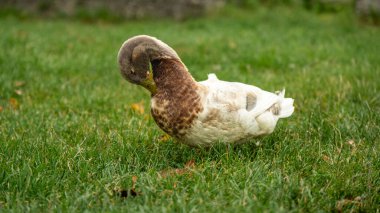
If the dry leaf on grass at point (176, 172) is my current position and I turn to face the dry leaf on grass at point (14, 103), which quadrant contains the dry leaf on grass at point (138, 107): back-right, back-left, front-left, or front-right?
front-right

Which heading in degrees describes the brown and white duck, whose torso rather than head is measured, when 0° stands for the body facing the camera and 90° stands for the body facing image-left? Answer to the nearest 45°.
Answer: approximately 90°

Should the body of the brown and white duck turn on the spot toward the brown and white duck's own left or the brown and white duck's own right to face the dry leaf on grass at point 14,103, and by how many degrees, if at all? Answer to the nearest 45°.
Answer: approximately 45° to the brown and white duck's own right

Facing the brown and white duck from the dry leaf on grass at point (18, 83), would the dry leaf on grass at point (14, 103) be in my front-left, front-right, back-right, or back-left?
front-right

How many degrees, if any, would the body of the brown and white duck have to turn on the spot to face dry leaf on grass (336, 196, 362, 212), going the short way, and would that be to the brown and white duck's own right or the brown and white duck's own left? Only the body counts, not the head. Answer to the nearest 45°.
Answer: approximately 135° to the brown and white duck's own left

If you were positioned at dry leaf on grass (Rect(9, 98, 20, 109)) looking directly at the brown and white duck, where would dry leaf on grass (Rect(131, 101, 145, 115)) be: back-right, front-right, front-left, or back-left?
front-left

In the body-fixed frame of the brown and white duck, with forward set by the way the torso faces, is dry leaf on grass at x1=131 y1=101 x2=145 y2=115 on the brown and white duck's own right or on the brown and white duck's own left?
on the brown and white duck's own right

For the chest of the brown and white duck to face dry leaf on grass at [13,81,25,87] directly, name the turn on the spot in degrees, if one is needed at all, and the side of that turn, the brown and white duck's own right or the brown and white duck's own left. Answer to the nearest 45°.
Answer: approximately 45° to the brown and white duck's own right
